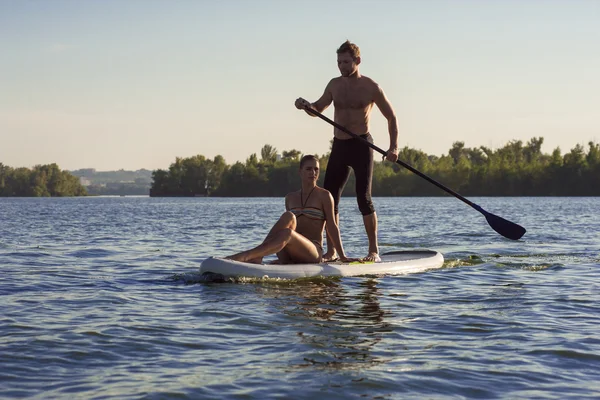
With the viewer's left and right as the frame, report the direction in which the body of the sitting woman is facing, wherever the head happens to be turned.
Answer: facing the viewer and to the left of the viewer
